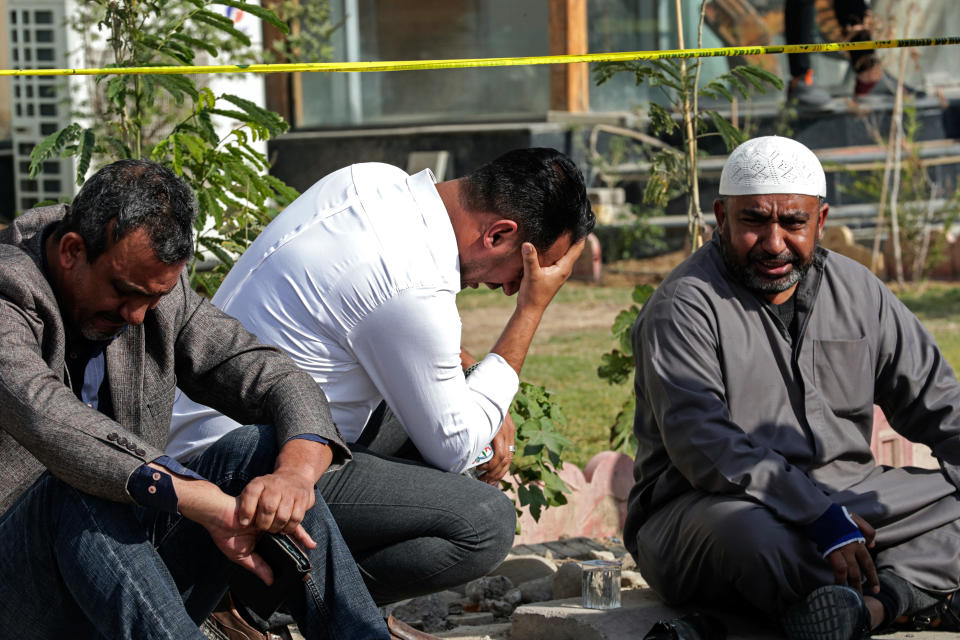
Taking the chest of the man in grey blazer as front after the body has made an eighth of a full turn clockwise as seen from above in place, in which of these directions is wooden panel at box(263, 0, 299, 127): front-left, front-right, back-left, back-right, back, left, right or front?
back

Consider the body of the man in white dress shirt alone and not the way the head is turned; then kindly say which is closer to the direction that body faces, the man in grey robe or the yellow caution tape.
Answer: the man in grey robe

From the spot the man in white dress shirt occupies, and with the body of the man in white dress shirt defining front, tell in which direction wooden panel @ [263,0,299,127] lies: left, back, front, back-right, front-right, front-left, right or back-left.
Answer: left

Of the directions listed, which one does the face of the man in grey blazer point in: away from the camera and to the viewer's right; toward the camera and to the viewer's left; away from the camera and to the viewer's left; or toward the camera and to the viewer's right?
toward the camera and to the viewer's right

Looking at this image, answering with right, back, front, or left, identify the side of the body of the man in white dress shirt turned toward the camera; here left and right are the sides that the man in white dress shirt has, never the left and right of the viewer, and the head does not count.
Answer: right

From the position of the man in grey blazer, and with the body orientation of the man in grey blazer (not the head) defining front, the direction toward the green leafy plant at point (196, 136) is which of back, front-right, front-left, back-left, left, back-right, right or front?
back-left

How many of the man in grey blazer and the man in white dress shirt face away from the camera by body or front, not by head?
0

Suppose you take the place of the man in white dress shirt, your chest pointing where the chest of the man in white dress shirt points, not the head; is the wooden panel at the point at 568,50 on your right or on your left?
on your left

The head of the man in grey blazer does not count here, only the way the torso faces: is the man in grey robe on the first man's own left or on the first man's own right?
on the first man's own left
